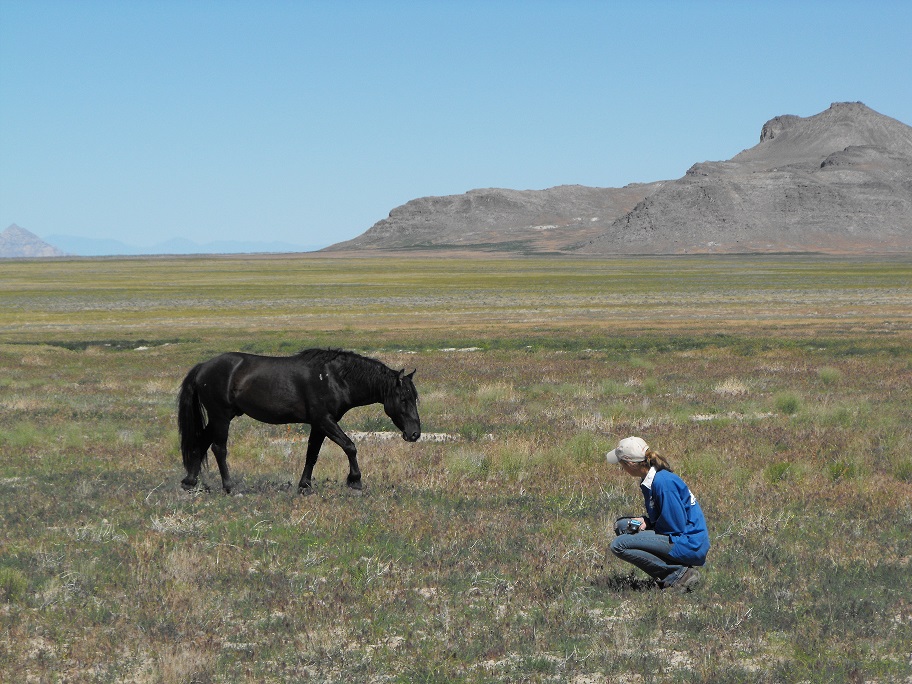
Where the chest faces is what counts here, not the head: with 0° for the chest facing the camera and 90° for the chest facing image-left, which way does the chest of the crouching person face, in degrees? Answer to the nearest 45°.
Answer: approximately 90°

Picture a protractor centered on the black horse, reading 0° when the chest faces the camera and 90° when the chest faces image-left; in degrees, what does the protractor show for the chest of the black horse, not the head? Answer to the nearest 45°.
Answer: approximately 270°

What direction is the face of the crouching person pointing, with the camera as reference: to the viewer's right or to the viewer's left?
to the viewer's left

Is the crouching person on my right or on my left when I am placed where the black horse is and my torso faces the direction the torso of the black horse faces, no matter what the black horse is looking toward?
on my right

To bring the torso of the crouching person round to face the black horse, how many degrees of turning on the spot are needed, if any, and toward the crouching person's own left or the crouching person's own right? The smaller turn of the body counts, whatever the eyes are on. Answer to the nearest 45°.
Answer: approximately 45° to the crouching person's own right

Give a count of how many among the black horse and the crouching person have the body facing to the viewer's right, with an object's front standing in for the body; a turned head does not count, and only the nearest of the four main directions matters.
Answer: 1

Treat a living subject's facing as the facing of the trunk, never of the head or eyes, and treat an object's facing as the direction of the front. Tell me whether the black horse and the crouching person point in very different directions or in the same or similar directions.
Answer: very different directions
